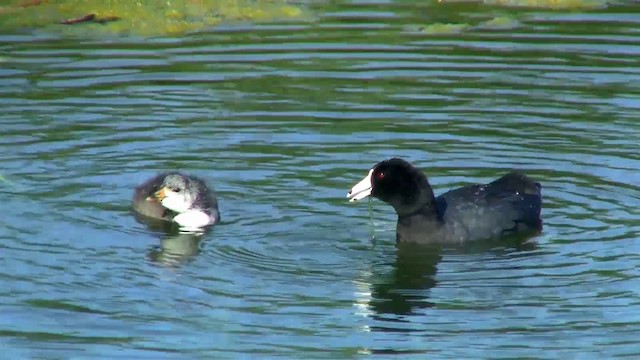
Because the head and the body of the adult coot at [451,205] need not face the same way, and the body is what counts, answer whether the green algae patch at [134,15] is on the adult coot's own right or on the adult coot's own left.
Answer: on the adult coot's own right

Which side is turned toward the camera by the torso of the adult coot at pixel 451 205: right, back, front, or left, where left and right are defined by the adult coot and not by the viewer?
left

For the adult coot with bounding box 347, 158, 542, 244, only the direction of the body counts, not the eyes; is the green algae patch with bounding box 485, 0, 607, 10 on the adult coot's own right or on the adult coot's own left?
on the adult coot's own right
